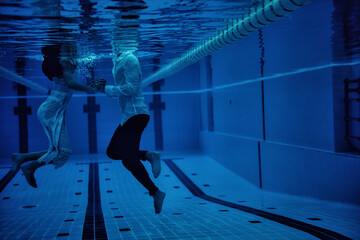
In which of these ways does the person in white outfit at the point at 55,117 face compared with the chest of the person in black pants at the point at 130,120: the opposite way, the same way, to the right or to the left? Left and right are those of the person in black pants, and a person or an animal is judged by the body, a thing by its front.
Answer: the opposite way

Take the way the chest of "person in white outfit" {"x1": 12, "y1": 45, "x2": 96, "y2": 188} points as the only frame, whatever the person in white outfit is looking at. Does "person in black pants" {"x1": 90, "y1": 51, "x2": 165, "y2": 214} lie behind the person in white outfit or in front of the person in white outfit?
in front

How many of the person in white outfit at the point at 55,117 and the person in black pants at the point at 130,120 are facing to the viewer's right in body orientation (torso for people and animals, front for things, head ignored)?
1

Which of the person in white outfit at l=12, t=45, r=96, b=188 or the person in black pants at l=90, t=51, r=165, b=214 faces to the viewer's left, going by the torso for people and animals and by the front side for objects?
the person in black pants

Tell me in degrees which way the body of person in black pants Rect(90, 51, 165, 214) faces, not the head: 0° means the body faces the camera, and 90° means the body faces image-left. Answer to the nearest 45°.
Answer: approximately 90°

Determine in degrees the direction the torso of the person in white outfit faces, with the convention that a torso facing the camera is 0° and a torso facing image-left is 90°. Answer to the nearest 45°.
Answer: approximately 270°

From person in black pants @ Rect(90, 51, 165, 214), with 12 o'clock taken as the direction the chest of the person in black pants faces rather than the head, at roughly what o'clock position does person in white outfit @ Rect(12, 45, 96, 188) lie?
The person in white outfit is roughly at 1 o'clock from the person in black pants.
